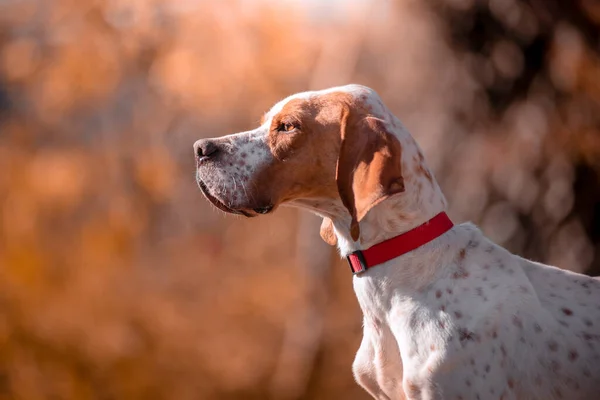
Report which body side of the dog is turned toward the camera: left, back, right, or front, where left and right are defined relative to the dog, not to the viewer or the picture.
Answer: left
